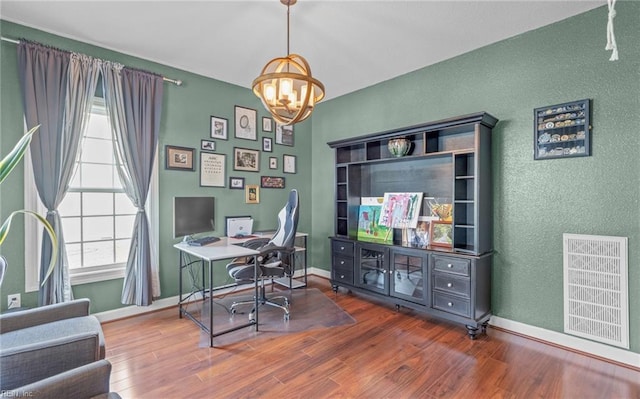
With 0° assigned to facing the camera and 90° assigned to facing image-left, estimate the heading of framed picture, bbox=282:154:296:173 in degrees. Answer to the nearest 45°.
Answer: approximately 315°

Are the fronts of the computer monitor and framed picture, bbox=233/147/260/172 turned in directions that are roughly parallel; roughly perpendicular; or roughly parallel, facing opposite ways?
roughly parallel

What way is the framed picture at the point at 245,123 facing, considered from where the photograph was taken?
facing the viewer and to the right of the viewer

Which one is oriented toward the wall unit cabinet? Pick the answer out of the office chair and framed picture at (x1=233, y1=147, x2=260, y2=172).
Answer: the framed picture

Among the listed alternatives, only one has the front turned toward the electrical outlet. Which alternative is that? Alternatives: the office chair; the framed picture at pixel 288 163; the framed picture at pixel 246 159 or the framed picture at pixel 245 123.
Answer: the office chair

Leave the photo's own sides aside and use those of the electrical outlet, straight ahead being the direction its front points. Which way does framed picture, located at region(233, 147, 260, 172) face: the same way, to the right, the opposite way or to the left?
the same way

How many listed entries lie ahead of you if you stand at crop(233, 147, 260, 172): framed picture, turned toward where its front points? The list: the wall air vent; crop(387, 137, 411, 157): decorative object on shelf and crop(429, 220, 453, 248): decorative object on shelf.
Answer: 3

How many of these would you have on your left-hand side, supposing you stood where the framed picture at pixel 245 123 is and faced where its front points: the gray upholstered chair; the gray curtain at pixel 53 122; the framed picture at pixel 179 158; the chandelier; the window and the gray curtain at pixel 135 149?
0

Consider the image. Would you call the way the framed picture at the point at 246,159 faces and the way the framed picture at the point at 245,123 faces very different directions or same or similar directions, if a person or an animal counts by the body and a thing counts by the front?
same or similar directions

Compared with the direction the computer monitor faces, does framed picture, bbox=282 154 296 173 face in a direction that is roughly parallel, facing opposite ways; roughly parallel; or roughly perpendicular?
roughly parallel

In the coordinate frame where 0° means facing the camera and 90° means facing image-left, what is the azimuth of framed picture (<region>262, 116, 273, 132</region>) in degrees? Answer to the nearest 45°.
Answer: approximately 315°

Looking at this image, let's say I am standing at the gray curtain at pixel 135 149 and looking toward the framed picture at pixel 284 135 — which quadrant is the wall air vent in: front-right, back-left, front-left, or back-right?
front-right

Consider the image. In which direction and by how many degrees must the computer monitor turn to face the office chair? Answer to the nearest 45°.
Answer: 0° — it already faces it

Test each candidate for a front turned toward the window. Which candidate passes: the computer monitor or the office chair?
the office chair

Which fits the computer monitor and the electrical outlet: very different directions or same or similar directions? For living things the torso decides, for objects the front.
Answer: same or similar directions

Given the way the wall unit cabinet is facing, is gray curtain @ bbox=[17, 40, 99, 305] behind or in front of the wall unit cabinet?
in front

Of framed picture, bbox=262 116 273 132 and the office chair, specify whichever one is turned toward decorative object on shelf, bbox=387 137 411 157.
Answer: the framed picture
